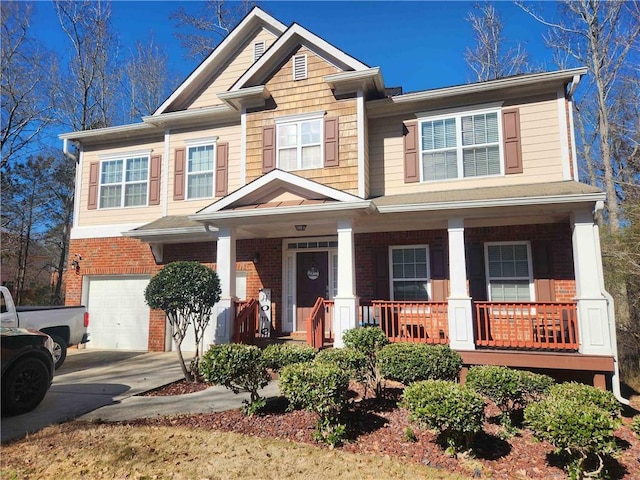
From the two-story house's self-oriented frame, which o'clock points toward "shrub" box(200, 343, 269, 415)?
The shrub is roughly at 1 o'clock from the two-story house.

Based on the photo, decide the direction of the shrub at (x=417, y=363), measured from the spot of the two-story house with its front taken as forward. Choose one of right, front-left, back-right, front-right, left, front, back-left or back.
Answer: front

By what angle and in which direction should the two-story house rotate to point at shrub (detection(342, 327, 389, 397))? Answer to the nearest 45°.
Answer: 0° — it already faces it

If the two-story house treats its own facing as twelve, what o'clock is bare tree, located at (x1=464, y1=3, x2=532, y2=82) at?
The bare tree is roughly at 7 o'clock from the two-story house.

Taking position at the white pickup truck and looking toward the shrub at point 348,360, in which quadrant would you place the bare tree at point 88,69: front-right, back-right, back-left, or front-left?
back-left

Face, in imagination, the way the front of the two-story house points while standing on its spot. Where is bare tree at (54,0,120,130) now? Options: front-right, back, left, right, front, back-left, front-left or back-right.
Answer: back-right

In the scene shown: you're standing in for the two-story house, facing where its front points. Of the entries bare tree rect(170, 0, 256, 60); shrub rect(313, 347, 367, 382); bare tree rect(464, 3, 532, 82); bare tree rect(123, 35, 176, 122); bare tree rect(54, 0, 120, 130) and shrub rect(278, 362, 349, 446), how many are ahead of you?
2

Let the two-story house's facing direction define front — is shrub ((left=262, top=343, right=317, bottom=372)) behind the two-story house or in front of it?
in front

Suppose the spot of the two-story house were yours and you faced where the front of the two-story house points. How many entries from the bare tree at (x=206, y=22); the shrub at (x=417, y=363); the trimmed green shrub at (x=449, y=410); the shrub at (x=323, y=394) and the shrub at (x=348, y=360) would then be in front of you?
4

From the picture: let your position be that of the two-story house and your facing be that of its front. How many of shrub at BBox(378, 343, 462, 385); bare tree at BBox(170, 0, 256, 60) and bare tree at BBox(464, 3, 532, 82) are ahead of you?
1

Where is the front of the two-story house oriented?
toward the camera

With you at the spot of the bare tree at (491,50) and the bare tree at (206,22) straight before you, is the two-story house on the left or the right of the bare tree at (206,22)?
left

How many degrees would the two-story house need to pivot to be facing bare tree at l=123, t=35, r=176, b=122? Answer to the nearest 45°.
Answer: approximately 135° to its right

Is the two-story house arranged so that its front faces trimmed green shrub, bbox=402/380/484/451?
yes

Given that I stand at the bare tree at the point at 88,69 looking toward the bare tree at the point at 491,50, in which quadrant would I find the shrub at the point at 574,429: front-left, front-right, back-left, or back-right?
front-right

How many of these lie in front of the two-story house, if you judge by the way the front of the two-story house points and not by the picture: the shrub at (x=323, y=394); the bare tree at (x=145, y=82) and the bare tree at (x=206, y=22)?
1

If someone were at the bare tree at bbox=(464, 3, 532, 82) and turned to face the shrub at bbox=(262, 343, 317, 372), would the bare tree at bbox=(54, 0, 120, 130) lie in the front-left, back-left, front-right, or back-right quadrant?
front-right

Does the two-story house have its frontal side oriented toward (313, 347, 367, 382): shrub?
yes

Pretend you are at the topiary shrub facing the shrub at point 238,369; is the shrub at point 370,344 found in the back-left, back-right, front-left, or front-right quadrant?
front-left
